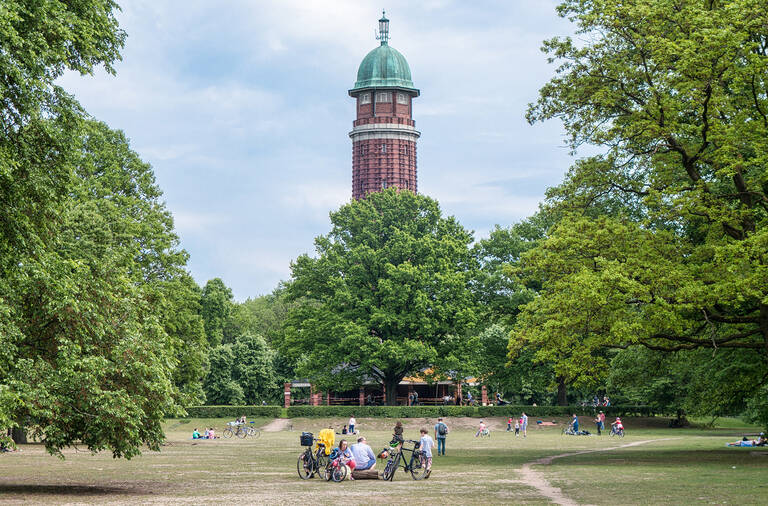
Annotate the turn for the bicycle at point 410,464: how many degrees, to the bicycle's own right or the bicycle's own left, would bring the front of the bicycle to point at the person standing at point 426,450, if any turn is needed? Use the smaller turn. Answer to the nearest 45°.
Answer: approximately 180°

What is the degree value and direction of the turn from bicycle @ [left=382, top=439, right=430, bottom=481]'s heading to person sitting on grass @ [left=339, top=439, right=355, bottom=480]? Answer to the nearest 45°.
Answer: approximately 45° to its right

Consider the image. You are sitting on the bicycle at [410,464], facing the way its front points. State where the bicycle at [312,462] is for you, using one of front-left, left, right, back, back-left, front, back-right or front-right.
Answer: front-right

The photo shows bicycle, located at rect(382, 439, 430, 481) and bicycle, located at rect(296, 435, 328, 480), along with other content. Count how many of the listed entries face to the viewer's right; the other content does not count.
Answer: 0

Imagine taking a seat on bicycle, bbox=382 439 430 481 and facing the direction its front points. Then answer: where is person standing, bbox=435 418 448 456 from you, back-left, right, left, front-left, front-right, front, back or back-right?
back-right

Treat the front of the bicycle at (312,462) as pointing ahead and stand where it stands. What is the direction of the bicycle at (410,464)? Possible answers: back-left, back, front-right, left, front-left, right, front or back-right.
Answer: back-left

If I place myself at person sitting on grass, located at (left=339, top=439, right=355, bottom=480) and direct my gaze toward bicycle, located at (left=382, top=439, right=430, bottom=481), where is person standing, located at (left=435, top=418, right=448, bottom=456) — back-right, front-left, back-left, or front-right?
front-left
